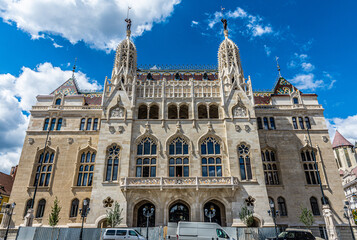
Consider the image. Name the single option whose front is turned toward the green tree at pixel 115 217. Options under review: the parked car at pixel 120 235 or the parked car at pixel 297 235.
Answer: the parked car at pixel 297 235

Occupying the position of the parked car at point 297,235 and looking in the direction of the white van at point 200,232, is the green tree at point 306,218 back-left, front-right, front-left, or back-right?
back-right

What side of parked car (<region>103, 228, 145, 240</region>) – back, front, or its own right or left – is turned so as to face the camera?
right

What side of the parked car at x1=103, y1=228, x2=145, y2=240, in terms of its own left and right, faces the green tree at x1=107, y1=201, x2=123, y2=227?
left

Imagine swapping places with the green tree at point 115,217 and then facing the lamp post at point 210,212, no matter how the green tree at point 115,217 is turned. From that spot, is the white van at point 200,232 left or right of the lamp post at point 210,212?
right
